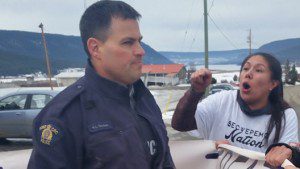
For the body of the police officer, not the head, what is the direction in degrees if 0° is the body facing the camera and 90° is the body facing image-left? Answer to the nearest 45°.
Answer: approximately 315°

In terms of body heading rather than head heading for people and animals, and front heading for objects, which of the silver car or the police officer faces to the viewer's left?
the silver car

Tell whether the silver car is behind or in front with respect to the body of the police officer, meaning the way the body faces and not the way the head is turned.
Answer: behind

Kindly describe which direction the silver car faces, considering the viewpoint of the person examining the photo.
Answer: facing to the left of the viewer

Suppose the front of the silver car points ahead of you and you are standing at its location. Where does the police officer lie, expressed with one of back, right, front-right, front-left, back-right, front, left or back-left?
left

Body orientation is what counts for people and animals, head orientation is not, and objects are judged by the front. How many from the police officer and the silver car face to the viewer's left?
1
